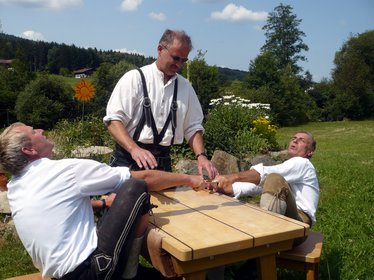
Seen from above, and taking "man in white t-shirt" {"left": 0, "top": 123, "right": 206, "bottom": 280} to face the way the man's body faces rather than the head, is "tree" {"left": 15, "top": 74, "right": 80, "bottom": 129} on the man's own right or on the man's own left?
on the man's own left

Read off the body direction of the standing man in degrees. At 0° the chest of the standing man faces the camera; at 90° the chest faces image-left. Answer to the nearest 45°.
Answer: approximately 315°

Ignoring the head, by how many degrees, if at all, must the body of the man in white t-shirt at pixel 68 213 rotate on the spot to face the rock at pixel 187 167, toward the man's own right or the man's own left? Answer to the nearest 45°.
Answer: approximately 45° to the man's own left

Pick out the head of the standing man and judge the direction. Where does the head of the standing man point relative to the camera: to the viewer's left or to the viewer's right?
to the viewer's right

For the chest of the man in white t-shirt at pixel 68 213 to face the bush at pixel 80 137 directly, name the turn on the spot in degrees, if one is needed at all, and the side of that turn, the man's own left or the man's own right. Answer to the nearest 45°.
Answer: approximately 45° to the man's own left

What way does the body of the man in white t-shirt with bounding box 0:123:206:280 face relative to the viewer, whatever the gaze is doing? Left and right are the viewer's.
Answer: facing away from the viewer and to the right of the viewer

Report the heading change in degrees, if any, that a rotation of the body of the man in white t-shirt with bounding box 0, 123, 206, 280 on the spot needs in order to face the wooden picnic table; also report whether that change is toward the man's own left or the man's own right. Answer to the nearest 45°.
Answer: approximately 45° to the man's own right

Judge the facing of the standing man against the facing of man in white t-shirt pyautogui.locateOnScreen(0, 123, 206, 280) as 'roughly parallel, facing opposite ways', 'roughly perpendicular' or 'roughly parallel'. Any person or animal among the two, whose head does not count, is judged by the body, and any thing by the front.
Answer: roughly perpendicular

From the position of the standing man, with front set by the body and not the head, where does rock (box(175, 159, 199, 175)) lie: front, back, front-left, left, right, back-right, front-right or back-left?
back-left

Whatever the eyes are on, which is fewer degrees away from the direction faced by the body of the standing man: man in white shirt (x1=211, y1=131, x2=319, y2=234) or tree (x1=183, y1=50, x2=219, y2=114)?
the man in white shirt
